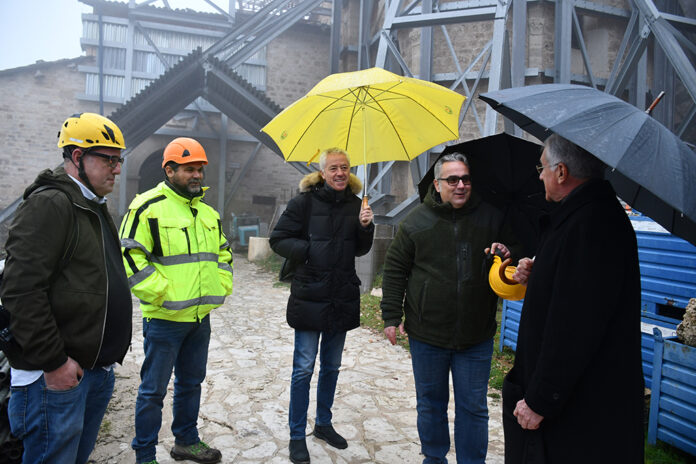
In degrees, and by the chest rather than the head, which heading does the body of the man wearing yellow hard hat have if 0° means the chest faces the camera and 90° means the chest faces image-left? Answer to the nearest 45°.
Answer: approximately 270°

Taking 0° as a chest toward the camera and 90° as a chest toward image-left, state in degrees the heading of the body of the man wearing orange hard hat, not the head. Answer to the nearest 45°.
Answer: approximately 315°

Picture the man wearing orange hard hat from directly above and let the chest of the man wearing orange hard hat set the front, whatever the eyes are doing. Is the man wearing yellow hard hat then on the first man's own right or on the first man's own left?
on the first man's own right

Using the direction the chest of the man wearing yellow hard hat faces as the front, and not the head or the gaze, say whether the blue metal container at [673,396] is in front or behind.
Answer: in front

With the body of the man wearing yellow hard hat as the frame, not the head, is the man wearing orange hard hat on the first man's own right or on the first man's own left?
on the first man's own left

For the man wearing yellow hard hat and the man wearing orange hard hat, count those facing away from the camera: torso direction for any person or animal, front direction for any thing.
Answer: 0

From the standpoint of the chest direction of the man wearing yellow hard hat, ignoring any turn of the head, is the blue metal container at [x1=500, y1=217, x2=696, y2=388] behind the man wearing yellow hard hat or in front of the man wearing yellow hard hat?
in front

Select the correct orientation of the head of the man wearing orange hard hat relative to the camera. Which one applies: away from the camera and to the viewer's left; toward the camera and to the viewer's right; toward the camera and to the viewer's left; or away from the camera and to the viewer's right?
toward the camera and to the viewer's right

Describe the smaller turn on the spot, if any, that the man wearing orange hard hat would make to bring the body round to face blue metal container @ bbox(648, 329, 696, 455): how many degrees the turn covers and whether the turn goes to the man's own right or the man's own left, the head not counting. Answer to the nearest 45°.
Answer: approximately 45° to the man's own left
